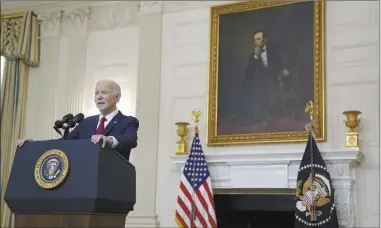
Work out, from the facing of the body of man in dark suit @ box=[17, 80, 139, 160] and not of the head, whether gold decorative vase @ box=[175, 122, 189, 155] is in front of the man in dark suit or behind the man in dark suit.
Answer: behind

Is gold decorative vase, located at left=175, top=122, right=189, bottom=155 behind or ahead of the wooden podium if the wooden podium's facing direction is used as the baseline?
behind

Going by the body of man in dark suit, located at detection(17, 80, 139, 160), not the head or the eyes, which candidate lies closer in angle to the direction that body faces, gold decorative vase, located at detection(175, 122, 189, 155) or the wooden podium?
the wooden podium

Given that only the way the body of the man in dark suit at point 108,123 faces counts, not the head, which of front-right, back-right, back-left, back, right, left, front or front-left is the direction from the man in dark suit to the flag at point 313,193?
back

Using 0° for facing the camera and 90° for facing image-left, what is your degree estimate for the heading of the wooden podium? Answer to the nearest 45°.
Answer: approximately 45°

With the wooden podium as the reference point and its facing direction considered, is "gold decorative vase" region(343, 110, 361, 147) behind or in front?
behind

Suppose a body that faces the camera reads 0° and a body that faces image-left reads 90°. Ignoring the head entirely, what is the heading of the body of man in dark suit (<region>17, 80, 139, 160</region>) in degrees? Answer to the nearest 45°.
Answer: approximately 45°

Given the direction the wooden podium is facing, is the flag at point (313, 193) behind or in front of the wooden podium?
behind
